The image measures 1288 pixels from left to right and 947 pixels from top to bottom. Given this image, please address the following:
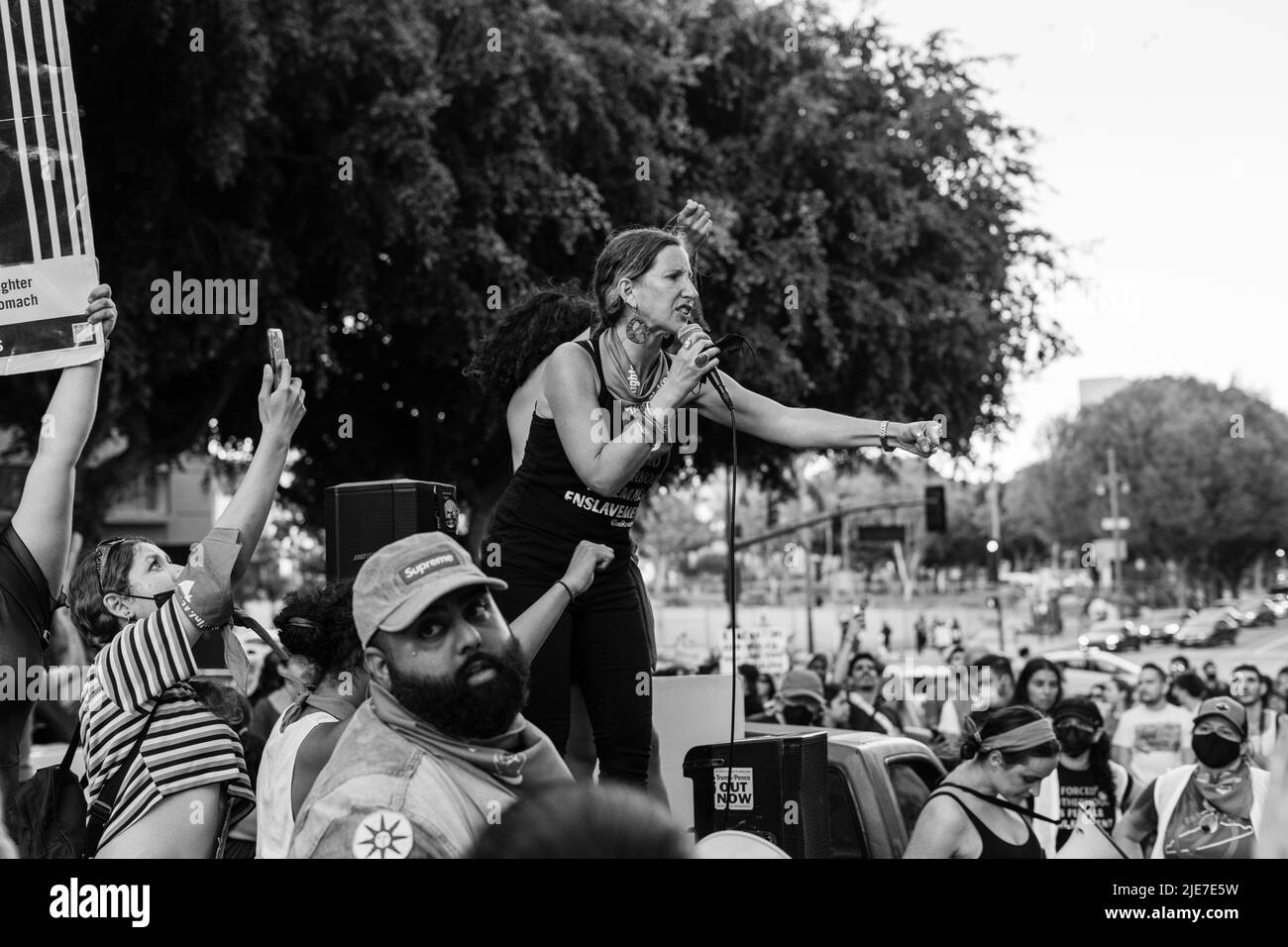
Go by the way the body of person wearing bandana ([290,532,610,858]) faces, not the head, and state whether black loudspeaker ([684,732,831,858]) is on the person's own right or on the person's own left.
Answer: on the person's own left

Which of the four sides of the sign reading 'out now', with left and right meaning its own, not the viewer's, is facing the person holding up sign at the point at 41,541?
right

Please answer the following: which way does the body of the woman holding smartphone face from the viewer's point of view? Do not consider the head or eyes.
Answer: to the viewer's right

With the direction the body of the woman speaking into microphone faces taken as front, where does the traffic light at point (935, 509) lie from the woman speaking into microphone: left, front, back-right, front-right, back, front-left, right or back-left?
back-left

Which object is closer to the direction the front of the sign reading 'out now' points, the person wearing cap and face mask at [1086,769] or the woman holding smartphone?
the woman holding smartphone

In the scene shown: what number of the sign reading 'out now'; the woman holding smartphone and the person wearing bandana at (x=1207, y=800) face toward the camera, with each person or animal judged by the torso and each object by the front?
2

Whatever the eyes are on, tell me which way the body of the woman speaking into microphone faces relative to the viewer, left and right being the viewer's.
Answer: facing the viewer and to the right of the viewer

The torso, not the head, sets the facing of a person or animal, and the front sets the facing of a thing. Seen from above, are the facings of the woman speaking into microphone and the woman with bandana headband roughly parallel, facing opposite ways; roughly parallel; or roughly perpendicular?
roughly parallel

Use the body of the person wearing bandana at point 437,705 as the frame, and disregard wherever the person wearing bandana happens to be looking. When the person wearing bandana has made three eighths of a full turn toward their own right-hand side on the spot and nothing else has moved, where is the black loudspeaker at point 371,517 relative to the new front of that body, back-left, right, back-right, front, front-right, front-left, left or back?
right

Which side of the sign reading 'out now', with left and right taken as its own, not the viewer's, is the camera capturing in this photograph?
front

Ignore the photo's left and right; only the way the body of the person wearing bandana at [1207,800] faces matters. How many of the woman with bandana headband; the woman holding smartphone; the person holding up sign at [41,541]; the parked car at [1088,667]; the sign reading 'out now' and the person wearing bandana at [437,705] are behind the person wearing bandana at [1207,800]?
1

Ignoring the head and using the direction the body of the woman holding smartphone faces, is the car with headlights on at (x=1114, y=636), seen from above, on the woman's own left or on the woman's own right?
on the woman's own left

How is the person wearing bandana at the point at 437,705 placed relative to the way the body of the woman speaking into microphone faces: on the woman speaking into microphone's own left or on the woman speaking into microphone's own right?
on the woman speaking into microphone's own right

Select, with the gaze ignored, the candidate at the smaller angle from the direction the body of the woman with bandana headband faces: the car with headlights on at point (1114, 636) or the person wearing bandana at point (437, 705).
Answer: the person wearing bandana

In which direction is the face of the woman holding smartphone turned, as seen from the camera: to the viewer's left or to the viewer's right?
to the viewer's right
